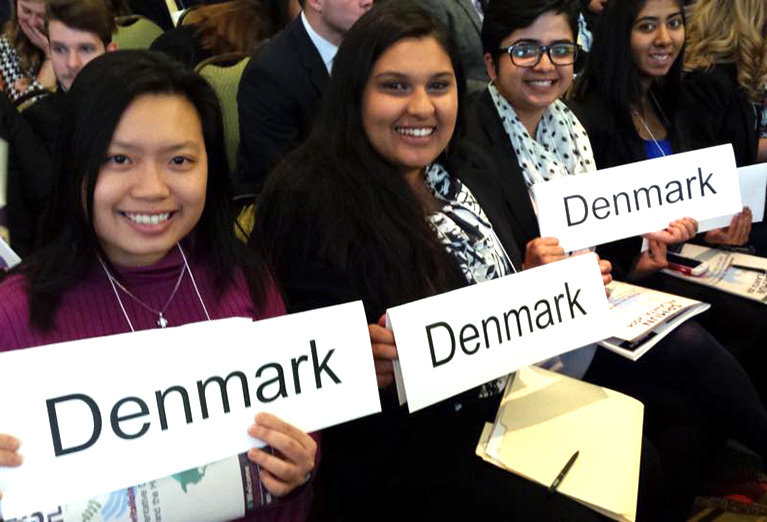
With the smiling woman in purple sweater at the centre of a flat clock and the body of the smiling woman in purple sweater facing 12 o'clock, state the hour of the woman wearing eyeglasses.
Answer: The woman wearing eyeglasses is roughly at 8 o'clock from the smiling woman in purple sweater.

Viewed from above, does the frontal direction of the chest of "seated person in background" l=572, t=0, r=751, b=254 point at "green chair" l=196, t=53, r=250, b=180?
no

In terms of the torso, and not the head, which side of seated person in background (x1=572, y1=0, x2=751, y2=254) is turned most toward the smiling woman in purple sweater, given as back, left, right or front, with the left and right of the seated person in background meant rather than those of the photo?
right

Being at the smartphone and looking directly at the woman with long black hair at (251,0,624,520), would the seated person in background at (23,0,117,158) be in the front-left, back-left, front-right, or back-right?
front-right

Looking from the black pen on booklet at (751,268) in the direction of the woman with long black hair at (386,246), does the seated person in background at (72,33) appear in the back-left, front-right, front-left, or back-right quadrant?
front-right

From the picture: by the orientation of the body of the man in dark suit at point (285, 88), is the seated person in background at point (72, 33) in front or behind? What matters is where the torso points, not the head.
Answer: behind

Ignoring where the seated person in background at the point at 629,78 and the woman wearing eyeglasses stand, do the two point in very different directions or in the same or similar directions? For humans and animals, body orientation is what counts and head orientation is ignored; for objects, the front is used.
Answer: same or similar directions

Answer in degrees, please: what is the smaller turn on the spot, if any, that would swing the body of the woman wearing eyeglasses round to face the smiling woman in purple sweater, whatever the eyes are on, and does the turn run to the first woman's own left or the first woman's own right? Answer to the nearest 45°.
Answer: approximately 90° to the first woman's own right

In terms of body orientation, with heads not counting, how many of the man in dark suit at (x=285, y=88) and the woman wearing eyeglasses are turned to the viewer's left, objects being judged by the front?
0

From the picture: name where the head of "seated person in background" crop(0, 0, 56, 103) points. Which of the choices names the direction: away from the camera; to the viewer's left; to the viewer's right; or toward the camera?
toward the camera

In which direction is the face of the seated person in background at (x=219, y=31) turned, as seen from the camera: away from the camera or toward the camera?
away from the camera

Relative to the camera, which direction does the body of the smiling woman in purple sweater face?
toward the camera

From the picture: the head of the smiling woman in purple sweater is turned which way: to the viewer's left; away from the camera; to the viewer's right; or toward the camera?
toward the camera

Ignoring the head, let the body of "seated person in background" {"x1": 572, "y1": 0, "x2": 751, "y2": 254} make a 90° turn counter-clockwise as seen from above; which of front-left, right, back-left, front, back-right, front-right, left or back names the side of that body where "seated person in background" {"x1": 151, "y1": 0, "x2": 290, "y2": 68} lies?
back-left

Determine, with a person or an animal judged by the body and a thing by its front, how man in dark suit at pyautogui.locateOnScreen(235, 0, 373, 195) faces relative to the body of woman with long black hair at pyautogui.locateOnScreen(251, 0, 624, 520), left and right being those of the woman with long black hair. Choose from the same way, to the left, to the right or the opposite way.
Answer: the same way

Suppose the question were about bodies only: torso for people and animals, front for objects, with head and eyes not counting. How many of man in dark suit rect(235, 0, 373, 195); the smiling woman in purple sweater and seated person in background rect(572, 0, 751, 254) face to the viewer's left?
0

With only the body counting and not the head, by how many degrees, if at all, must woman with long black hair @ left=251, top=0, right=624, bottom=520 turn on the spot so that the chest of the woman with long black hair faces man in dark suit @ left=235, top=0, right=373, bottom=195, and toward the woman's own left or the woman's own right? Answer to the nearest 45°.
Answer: approximately 135° to the woman's own left

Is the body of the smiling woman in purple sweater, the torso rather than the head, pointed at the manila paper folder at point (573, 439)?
no

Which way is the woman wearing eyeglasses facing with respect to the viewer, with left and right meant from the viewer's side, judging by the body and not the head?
facing the viewer and to the right of the viewer
